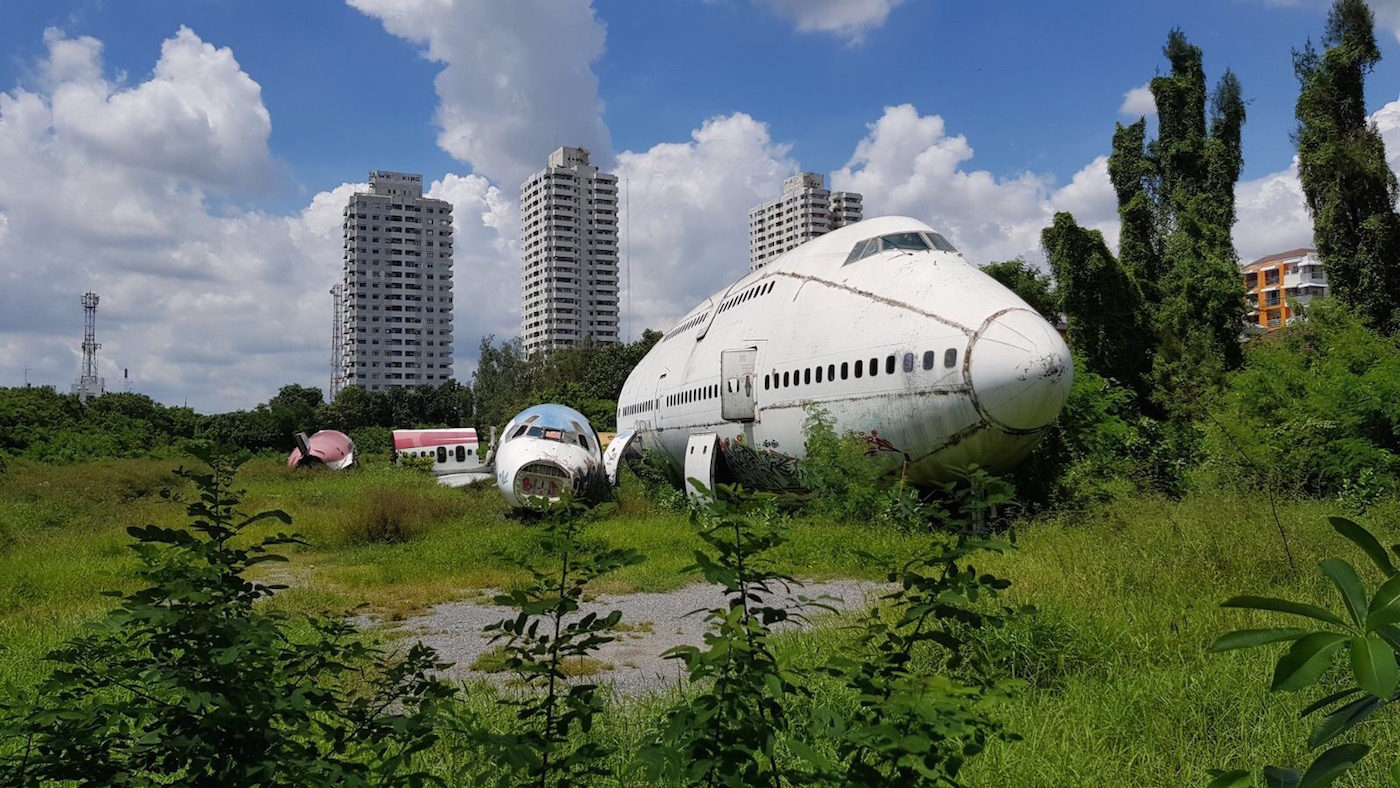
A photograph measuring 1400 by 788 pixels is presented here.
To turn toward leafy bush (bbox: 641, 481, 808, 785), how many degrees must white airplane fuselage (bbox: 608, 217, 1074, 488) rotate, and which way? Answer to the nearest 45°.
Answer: approximately 45° to its right

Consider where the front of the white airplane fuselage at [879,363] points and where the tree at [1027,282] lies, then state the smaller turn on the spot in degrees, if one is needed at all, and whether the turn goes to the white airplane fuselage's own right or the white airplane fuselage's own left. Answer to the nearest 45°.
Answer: approximately 135° to the white airplane fuselage's own left

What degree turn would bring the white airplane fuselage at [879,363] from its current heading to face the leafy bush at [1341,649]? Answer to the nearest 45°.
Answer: approximately 45° to its right

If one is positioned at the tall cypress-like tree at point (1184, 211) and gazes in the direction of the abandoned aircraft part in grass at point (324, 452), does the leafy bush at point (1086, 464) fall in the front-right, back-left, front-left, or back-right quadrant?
front-left

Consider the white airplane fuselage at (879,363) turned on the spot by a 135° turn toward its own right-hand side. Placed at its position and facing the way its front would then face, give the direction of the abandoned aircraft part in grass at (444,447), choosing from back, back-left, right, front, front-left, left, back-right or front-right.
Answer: front-right

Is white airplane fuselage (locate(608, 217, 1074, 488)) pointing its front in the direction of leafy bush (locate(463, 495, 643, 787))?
no

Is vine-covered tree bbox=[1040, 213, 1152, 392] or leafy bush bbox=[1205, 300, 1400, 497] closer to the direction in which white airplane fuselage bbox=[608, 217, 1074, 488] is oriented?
the leafy bush

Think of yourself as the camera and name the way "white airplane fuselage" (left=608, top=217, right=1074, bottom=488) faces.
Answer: facing the viewer and to the right of the viewer

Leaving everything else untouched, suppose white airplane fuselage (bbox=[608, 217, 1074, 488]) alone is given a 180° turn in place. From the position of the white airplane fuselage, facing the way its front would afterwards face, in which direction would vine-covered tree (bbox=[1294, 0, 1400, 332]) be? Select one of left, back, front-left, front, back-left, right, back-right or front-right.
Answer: right

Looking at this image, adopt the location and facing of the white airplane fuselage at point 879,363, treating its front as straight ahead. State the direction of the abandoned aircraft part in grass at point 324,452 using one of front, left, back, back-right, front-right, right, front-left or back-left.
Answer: back

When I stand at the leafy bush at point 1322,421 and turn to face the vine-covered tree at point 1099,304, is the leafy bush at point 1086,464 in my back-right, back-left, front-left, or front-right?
front-left

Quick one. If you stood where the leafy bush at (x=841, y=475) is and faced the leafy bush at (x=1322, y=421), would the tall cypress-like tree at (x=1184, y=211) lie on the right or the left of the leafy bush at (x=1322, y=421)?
left

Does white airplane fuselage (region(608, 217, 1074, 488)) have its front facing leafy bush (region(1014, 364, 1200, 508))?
yes

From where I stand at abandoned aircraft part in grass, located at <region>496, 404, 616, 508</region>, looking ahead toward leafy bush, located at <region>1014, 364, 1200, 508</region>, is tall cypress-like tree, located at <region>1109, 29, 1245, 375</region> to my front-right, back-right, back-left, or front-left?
front-left

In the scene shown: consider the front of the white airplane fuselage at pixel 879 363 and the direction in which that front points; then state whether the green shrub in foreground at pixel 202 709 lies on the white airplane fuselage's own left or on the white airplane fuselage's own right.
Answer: on the white airplane fuselage's own right

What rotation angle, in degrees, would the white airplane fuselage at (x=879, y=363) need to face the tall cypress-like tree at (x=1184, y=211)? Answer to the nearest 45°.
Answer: approximately 90° to its left

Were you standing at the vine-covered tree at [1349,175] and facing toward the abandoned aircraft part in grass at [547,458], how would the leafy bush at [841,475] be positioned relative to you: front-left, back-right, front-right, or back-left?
front-left

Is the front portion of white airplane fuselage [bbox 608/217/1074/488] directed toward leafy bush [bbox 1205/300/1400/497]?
no

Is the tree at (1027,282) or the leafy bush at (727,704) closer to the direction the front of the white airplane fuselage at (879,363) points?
the leafy bush
